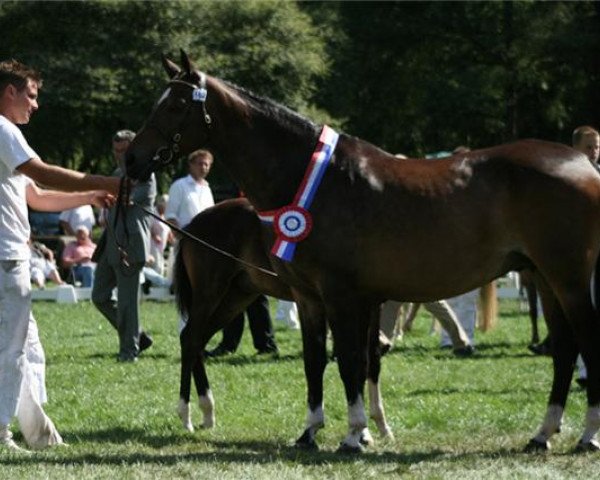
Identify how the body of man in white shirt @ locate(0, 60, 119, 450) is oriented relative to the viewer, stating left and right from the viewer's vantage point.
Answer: facing to the right of the viewer

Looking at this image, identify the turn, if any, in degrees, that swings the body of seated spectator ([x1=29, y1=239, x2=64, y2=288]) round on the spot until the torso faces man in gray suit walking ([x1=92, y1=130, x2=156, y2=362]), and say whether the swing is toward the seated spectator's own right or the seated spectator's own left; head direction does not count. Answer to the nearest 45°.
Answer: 0° — they already face them

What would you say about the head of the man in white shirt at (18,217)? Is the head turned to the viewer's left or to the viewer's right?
to the viewer's right

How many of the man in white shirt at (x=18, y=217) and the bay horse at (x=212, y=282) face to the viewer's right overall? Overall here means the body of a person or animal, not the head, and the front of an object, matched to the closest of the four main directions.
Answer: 2

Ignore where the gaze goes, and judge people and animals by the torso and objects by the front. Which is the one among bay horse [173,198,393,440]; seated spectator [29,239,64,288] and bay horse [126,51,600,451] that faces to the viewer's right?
bay horse [173,198,393,440]

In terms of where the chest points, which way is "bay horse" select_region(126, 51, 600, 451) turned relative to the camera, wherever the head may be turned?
to the viewer's left

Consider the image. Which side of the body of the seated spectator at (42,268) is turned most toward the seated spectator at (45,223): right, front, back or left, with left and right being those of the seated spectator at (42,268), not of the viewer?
back

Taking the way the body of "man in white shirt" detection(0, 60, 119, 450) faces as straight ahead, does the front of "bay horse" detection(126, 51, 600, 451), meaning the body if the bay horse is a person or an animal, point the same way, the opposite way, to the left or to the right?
the opposite way

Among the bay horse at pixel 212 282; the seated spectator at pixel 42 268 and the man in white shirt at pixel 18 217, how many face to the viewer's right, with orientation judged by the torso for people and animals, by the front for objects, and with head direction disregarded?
2

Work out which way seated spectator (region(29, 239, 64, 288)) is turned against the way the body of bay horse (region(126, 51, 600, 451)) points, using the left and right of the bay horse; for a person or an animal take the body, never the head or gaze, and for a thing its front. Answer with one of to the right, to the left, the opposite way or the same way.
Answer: to the left

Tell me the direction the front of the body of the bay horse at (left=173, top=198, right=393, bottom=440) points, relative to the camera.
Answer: to the viewer's right

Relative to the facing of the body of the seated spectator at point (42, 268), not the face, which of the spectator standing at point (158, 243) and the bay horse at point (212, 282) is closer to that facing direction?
the bay horse
